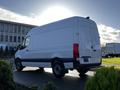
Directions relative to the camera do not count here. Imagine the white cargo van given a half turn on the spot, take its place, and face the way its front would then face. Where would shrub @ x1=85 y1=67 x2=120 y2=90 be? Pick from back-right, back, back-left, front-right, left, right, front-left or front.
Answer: front-right

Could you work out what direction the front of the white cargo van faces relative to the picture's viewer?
facing away from the viewer and to the left of the viewer

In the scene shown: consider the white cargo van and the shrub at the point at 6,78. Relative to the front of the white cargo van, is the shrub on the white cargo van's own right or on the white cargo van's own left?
on the white cargo van's own left
